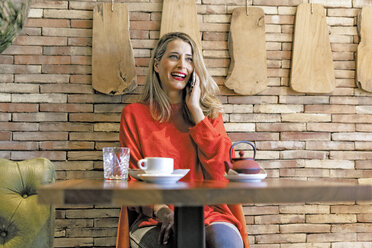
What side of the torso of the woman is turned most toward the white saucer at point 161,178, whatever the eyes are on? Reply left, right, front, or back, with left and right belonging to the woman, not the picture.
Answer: front

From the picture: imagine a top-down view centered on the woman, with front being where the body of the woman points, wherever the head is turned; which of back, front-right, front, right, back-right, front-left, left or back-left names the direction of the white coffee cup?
front

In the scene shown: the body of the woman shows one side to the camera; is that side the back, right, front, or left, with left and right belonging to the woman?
front

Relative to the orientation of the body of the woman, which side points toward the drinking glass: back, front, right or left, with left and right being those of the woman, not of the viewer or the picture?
front

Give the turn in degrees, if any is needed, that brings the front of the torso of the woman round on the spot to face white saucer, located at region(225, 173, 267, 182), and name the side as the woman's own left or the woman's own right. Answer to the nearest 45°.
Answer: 0° — they already face it

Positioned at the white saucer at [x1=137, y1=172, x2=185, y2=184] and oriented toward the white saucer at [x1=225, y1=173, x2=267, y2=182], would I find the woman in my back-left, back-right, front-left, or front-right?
front-left

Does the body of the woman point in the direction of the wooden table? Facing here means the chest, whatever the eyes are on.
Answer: yes

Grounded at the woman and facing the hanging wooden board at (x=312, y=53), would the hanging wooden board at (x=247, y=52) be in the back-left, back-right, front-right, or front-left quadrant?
front-left

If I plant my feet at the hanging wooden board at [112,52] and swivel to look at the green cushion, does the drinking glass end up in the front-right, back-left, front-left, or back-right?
front-left
